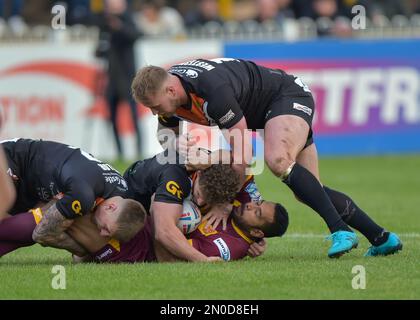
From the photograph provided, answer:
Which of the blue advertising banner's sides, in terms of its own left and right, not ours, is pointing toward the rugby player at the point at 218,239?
front

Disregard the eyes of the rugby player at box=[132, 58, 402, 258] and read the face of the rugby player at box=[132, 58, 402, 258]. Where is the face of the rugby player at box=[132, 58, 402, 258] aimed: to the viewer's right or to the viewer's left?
to the viewer's left

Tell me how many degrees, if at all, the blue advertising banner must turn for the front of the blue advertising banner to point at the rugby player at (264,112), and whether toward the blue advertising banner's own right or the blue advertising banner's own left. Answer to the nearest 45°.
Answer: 0° — it already faces them

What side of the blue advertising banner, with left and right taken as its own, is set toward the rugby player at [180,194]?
front

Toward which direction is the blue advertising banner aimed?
toward the camera

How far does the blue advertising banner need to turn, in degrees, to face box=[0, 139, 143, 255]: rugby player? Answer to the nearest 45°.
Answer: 0° — it already faces them
